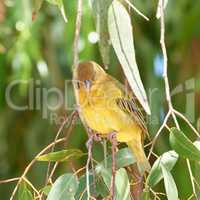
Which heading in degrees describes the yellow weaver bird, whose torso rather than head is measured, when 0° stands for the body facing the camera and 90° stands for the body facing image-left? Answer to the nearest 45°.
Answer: approximately 45°
